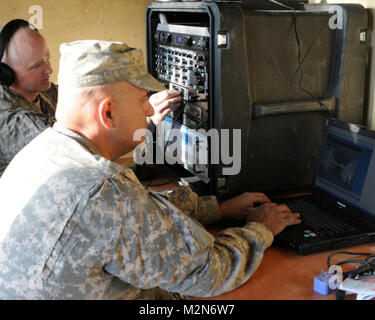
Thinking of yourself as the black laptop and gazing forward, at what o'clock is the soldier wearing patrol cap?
The soldier wearing patrol cap is roughly at 12 o'clock from the black laptop.

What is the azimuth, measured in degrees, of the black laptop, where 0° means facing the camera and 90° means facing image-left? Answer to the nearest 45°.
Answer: approximately 45°

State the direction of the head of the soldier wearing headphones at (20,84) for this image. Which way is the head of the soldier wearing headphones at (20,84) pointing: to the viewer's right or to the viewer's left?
to the viewer's right

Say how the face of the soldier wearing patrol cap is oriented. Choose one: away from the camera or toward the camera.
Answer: away from the camera

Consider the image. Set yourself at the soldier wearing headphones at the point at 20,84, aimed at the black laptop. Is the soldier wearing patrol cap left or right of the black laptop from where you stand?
right

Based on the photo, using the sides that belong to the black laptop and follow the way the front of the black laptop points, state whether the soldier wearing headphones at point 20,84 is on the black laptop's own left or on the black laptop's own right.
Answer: on the black laptop's own right
